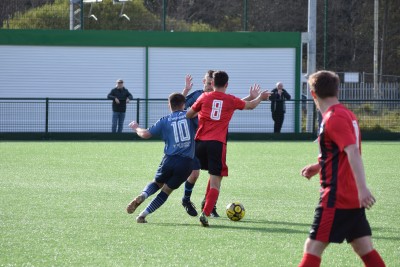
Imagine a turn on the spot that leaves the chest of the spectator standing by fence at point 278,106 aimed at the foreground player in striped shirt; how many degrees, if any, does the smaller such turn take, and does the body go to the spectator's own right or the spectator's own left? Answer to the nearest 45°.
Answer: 0° — they already face them

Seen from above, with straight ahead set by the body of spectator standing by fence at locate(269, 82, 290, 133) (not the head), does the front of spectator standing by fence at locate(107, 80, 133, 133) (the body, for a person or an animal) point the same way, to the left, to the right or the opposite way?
the same way

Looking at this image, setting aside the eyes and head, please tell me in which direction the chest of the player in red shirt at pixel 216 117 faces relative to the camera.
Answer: away from the camera

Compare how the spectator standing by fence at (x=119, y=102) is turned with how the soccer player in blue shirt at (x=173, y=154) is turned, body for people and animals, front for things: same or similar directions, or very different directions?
very different directions

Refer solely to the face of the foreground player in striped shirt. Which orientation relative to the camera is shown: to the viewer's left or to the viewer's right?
to the viewer's left

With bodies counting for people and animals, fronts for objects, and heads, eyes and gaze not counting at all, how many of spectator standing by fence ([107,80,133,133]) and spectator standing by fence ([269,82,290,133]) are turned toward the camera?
2

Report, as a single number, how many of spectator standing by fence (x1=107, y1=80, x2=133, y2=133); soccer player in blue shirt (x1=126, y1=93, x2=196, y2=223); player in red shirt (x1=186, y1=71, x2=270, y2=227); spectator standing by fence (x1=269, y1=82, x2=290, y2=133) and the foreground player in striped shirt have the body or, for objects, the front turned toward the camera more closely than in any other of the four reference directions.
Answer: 2

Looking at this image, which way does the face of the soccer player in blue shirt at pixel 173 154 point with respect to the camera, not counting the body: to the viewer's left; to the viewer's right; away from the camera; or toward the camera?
away from the camera

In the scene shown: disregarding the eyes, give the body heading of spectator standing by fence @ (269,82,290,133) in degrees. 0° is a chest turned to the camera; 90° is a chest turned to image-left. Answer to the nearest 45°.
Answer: approximately 0°

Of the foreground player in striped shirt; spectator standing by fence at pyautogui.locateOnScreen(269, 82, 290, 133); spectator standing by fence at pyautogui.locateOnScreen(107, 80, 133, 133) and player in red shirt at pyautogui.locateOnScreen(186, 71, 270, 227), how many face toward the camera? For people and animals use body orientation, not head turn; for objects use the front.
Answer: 2

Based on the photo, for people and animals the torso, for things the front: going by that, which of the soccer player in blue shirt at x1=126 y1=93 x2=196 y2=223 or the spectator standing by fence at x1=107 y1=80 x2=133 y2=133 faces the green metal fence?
the soccer player in blue shirt

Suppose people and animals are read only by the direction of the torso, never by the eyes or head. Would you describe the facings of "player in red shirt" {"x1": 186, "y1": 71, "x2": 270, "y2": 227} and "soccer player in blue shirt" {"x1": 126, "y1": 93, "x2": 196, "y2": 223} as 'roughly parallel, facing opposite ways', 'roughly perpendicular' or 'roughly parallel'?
roughly parallel

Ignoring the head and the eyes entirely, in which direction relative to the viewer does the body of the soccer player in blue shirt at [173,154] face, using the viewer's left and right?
facing away from the viewer

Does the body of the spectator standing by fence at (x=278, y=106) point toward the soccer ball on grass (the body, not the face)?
yes

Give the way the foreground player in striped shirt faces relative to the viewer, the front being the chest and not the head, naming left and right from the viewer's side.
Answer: facing to the left of the viewer

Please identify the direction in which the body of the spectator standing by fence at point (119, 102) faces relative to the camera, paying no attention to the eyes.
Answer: toward the camera
